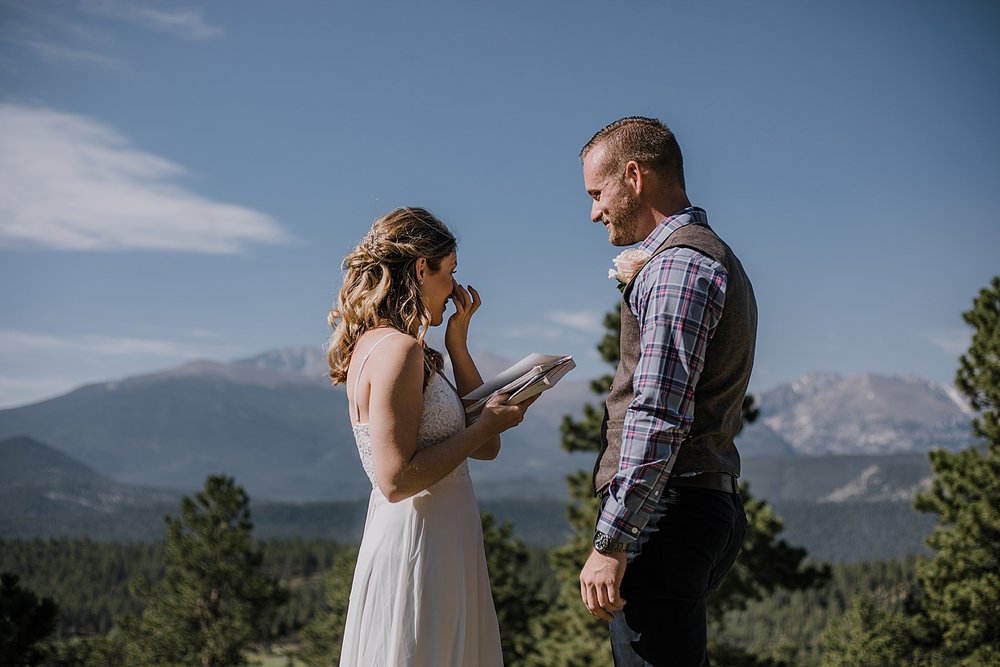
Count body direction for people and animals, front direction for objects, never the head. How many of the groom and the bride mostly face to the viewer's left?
1

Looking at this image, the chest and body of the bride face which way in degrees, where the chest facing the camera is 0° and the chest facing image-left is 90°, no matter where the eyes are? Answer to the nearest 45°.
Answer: approximately 270°

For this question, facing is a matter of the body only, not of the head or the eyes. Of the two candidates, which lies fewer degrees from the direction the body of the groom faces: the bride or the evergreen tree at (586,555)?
the bride

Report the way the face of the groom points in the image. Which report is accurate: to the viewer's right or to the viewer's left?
to the viewer's left

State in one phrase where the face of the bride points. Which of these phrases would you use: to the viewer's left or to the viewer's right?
to the viewer's right

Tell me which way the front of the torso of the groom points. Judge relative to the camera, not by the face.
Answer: to the viewer's left

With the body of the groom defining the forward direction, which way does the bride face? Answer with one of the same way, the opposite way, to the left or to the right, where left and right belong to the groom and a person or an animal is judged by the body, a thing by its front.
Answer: the opposite way

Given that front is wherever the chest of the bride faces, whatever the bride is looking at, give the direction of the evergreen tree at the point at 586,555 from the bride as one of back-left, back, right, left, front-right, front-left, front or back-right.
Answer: left

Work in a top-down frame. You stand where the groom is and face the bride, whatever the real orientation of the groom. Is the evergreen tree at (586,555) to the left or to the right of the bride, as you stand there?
right
